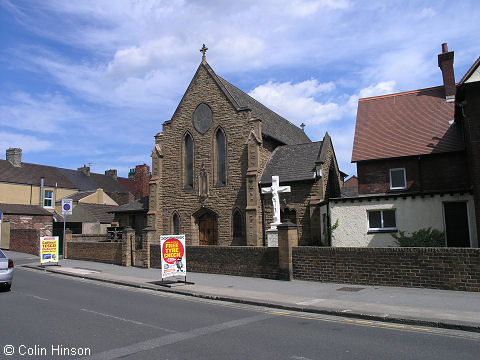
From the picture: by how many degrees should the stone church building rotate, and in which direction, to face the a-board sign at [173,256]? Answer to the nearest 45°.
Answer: approximately 45° to its left

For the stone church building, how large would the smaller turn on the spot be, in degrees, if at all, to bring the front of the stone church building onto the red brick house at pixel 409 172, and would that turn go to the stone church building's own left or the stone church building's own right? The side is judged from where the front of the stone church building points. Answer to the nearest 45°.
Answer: approximately 90° to the stone church building's own left

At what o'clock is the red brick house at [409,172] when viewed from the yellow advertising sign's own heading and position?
The red brick house is roughly at 10 o'clock from the yellow advertising sign.

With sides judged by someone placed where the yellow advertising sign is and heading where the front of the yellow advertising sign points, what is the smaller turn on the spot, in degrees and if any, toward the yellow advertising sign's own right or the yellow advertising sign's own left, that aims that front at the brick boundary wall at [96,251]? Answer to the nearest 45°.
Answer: approximately 135° to the yellow advertising sign's own left

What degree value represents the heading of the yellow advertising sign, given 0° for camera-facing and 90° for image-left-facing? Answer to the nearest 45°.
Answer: approximately 0°

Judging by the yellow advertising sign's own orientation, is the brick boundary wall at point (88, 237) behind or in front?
behind

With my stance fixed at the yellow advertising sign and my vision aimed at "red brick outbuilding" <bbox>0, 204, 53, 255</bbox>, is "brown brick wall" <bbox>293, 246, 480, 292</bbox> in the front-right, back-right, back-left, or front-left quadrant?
back-right
